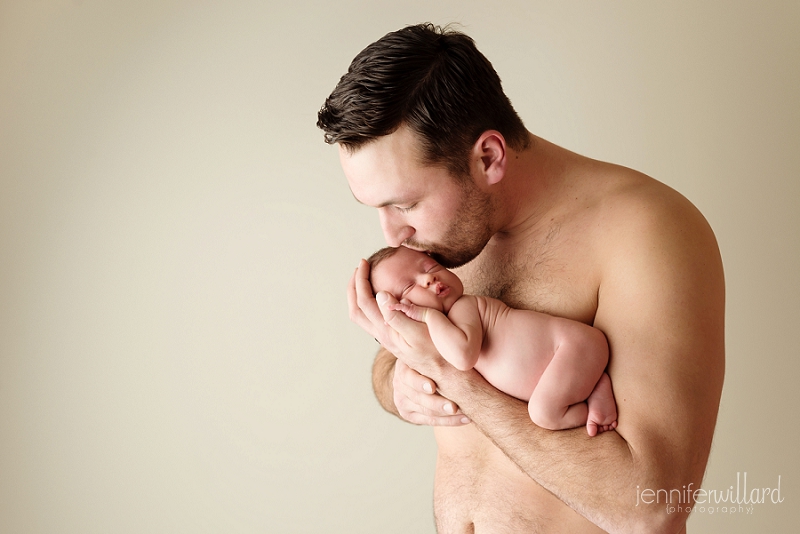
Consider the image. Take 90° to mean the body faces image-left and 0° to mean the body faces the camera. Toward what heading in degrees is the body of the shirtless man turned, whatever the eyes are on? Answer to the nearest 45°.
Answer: approximately 45°
